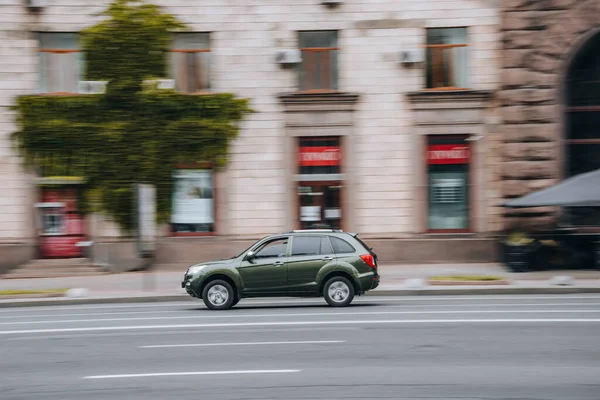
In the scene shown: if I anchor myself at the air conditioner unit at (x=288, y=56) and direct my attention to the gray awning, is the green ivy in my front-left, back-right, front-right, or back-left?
back-right

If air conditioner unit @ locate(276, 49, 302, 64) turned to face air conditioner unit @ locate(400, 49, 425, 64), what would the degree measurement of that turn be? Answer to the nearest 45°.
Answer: approximately 90° to its left

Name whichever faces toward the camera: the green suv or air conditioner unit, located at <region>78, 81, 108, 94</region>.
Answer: the air conditioner unit

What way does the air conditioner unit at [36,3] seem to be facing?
toward the camera

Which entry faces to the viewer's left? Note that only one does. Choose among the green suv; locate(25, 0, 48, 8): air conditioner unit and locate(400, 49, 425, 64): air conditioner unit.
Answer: the green suv

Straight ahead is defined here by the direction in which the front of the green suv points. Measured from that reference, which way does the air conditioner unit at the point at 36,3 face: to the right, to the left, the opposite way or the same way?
to the left

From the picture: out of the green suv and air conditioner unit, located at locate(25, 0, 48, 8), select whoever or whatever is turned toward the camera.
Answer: the air conditioner unit

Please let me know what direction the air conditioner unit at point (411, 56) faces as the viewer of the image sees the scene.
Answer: facing the viewer

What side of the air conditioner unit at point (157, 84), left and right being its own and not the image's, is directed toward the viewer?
front

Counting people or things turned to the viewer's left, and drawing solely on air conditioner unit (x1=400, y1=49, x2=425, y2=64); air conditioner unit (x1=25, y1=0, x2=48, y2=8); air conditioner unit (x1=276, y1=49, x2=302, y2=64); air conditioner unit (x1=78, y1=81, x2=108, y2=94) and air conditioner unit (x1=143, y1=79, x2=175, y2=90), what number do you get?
0

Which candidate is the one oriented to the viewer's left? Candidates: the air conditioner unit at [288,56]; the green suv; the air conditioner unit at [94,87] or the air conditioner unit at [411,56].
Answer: the green suv

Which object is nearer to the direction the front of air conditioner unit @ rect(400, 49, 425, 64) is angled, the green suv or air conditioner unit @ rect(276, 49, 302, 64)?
the green suv

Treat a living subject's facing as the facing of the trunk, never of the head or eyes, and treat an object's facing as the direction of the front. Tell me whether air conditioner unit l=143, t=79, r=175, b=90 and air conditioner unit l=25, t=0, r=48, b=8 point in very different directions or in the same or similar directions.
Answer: same or similar directions

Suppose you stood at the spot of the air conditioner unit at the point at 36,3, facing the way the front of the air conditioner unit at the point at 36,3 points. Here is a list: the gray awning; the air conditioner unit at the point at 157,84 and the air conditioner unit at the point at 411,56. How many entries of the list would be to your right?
0

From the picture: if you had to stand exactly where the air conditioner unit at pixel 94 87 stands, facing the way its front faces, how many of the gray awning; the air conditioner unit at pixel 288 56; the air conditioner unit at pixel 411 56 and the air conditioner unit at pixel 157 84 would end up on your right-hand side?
0

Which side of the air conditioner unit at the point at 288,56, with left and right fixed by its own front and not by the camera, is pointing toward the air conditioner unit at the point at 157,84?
right

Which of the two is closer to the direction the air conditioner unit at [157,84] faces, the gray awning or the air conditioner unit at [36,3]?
the gray awning

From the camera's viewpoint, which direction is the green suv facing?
to the viewer's left
